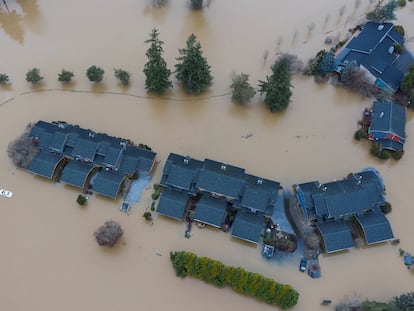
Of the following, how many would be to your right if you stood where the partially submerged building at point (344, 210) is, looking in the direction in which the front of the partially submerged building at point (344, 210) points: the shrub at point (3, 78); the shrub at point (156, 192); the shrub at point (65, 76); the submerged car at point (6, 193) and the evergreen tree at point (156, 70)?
5

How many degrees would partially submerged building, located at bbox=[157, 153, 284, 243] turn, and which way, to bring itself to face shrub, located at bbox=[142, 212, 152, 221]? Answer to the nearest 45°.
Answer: approximately 90° to its right

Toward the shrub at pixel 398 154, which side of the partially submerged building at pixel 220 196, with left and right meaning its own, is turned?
left

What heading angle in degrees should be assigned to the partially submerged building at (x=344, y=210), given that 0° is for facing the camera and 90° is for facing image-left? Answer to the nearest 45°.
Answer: approximately 0°

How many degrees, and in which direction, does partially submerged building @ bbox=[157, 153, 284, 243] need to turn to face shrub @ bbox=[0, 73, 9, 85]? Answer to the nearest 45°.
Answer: approximately 90° to its right

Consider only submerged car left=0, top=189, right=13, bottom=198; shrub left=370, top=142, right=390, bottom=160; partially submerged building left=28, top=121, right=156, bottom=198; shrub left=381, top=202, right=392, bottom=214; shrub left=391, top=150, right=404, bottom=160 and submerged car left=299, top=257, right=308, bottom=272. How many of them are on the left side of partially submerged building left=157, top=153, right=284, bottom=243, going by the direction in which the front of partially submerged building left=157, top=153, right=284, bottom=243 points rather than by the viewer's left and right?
4

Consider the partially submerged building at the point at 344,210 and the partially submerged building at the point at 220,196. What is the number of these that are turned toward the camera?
2

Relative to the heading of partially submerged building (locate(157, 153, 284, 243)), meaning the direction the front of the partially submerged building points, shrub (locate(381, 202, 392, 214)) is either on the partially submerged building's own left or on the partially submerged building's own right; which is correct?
on the partially submerged building's own left

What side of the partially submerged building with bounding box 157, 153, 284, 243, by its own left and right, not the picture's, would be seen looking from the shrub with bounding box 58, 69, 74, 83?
right

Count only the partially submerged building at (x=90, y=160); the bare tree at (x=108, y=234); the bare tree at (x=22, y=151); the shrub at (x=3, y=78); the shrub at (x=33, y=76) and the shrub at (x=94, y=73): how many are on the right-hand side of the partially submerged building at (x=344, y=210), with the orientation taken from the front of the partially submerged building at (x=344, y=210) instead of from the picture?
6

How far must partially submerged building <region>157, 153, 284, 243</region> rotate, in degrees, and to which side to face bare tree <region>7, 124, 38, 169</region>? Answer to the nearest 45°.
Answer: approximately 90° to its right

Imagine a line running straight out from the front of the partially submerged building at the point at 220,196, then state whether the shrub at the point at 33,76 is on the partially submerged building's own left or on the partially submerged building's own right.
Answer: on the partially submerged building's own right

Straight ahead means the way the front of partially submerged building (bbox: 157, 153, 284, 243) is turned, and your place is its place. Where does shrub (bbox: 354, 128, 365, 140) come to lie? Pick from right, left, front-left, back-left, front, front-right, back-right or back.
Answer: left

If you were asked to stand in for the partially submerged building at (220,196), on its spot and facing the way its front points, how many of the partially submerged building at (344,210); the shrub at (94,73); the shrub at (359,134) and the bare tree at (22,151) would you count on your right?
2
